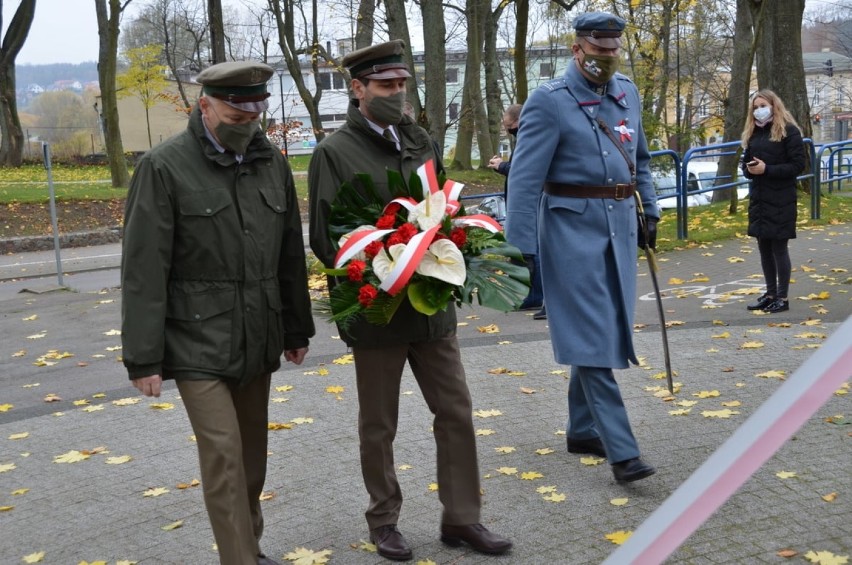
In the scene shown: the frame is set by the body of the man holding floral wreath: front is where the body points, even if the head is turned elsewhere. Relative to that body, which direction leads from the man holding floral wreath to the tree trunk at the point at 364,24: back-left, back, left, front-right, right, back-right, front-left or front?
back-left

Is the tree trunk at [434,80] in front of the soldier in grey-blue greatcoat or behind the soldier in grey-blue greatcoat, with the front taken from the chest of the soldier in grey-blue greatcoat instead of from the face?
behind

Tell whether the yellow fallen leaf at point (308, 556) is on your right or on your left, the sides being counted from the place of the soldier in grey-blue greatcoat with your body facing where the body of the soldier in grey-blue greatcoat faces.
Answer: on your right

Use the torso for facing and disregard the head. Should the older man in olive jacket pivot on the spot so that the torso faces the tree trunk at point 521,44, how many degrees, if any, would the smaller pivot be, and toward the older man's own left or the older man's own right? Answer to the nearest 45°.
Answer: approximately 135° to the older man's own left

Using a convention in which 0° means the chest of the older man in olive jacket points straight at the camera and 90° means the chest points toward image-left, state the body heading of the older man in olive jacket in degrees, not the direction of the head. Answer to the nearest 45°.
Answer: approximately 315°

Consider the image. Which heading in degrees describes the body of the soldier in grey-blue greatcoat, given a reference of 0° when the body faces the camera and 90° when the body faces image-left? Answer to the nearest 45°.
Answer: approximately 315°

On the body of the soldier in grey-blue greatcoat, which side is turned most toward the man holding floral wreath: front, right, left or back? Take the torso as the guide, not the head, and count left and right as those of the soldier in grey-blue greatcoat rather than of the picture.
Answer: right

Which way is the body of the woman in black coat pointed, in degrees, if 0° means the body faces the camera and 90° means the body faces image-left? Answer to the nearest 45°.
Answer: approximately 45°

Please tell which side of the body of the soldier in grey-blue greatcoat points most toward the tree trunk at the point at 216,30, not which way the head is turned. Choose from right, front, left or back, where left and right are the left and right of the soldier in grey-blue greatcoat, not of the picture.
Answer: back
